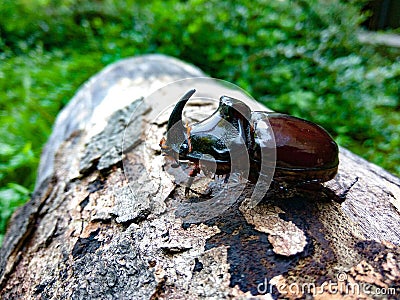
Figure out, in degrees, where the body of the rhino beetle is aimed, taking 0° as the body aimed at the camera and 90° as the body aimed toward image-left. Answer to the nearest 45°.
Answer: approximately 90°
